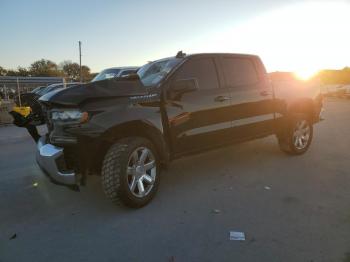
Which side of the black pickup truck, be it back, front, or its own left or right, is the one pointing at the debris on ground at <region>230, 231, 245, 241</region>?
left

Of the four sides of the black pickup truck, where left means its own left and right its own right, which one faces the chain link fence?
right

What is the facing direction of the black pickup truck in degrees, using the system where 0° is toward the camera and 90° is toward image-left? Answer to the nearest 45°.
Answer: approximately 45°
